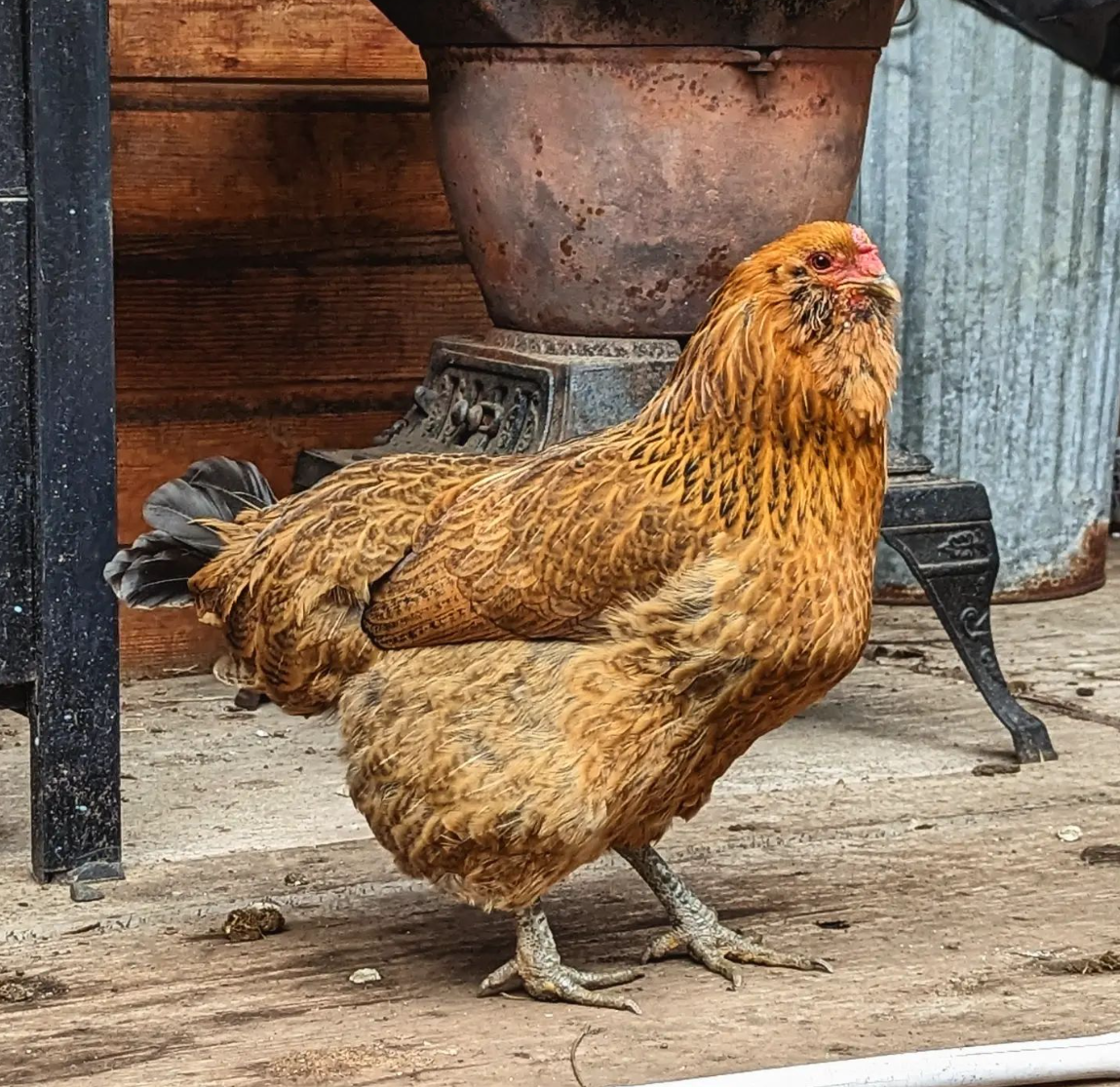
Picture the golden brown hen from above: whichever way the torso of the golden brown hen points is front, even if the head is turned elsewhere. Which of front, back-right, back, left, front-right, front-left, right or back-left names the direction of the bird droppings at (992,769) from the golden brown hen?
front-left

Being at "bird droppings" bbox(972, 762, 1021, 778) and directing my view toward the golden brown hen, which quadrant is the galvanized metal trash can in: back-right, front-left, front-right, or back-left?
back-right

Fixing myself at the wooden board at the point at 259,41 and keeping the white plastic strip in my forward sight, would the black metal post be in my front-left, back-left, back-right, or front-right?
front-right

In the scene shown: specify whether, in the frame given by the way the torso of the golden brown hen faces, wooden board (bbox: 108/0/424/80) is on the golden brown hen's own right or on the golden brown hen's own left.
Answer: on the golden brown hen's own left

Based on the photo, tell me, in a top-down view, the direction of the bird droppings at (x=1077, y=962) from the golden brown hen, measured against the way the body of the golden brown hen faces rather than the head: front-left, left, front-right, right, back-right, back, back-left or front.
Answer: front

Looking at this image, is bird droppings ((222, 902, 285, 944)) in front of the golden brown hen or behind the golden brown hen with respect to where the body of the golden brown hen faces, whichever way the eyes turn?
behind

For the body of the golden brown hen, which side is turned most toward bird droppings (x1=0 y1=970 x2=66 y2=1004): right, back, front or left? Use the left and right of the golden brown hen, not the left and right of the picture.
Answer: back

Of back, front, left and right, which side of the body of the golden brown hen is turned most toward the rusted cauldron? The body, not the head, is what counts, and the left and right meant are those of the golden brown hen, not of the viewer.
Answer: left

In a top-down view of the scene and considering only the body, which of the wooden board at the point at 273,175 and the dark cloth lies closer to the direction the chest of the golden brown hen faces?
the dark cloth

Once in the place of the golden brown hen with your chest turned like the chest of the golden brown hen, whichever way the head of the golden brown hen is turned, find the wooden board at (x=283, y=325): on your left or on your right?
on your left

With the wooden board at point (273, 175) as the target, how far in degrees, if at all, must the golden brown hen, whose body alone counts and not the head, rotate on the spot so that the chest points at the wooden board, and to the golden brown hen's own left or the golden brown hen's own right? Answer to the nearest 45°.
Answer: approximately 90° to the golden brown hen's own left

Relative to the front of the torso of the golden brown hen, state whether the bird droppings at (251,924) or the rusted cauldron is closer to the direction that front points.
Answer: the rusted cauldron

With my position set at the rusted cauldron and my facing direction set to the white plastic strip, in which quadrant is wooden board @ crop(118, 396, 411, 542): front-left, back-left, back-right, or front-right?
back-right

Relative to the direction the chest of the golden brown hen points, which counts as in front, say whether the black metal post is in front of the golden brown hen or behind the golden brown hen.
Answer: behind

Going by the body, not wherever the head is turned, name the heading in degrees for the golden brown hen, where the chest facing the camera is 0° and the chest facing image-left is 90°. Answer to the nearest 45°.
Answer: approximately 270°
